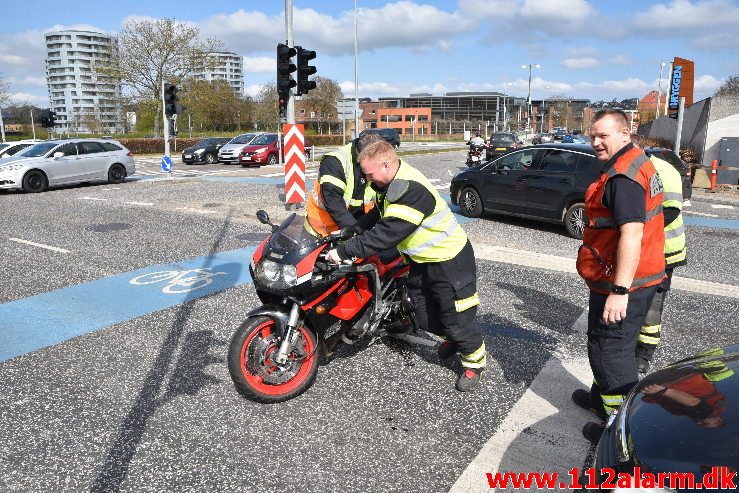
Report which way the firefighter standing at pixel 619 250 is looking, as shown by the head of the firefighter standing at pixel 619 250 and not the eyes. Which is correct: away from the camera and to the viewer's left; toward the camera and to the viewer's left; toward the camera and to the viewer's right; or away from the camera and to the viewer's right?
toward the camera and to the viewer's left

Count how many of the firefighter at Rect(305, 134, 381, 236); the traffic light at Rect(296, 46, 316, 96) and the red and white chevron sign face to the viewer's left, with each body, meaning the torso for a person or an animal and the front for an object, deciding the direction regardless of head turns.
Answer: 0

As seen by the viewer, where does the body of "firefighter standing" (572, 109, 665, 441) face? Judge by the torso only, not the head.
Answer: to the viewer's left

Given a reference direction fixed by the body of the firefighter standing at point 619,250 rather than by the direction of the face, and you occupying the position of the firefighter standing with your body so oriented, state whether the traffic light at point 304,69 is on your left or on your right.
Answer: on your right

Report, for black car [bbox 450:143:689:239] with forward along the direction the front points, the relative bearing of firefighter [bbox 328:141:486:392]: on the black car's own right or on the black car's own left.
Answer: on the black car's own left

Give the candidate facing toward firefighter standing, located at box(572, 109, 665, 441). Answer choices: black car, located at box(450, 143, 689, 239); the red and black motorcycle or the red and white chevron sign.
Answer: the red and white chevron sign

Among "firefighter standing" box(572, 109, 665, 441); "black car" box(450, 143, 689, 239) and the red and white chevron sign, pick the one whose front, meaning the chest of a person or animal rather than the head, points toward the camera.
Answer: the red and white chevron sign
